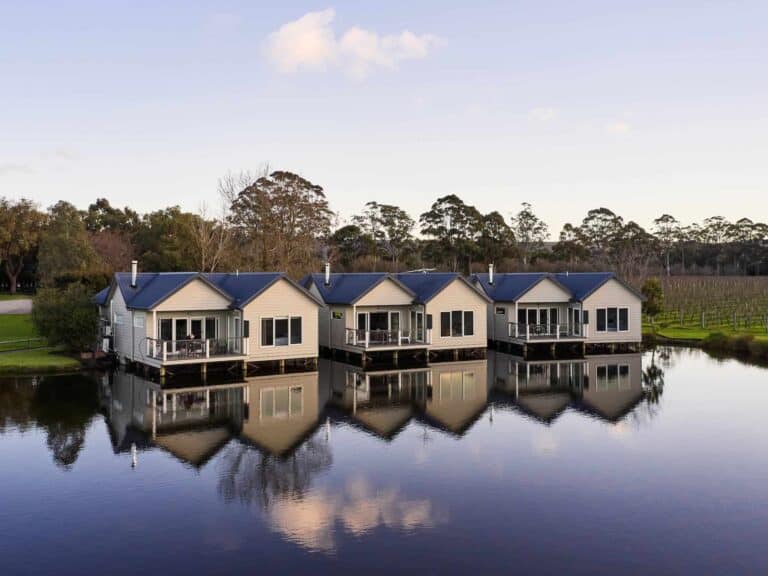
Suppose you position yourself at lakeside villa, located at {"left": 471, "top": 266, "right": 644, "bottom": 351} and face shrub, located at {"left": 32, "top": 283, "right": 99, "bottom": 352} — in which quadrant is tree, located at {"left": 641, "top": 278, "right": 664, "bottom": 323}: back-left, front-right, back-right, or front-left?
back-right

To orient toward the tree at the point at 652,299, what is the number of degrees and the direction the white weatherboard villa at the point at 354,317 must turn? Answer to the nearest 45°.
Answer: approximately 135° to its left

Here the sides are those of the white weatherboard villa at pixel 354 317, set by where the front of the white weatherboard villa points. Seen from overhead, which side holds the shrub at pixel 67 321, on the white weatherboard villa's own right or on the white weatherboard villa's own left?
on the white weatherboard villa's own right
